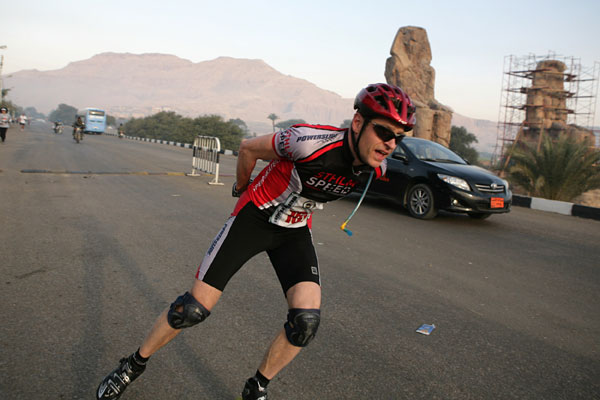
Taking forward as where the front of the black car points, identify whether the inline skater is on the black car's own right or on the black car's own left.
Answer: on the black car's own right

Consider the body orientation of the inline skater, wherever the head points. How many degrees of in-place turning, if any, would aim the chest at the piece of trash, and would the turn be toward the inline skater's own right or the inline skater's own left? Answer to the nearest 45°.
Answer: approximately 90° to the inline skater's own left

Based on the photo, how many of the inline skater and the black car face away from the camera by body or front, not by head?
0

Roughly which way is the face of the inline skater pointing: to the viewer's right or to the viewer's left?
to the viewer's right

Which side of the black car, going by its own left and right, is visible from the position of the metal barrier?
back

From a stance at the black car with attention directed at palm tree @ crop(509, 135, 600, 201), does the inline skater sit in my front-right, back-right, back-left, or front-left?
back-right

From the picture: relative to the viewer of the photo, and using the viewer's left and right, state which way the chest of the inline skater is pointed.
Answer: facing the viewer and to the right of the viewer

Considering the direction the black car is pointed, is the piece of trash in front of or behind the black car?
in front

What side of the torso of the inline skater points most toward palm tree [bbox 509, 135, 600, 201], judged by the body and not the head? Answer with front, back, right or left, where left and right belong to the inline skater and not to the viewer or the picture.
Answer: left

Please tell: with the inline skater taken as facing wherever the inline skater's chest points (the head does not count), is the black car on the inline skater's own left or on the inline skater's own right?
on the inline skater's own left
